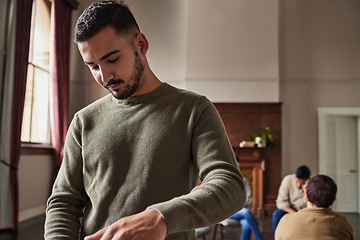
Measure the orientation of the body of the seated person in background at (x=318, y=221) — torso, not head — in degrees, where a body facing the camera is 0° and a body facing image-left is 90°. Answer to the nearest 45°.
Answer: approximately 180°

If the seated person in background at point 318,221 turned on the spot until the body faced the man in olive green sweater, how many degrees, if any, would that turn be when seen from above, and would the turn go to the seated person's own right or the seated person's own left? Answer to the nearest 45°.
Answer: approximately 180°

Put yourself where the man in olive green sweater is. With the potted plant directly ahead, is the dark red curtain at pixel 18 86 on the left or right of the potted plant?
left

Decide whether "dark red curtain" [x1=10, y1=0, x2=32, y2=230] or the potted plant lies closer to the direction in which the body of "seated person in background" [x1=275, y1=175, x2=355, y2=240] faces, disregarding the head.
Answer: the potted plant

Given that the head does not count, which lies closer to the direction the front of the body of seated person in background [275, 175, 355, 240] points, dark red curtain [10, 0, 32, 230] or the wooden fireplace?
the wooden fireplace

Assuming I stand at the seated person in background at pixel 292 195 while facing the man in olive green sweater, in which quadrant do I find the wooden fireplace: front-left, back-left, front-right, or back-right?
back-right

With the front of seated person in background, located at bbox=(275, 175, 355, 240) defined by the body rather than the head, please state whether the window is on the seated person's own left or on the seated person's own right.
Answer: on the seated person's own left

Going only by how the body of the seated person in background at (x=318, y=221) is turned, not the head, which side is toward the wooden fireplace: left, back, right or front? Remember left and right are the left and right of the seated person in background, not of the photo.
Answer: front

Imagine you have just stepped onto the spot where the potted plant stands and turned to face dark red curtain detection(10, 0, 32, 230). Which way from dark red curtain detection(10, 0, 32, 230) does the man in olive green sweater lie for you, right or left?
left

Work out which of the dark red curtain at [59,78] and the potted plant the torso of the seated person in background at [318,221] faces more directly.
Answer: the potted plant

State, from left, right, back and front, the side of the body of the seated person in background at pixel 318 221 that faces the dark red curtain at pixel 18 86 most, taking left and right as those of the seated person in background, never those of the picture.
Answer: left

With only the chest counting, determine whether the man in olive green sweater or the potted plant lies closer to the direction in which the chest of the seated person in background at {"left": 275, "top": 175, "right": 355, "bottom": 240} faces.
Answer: the potted plant
